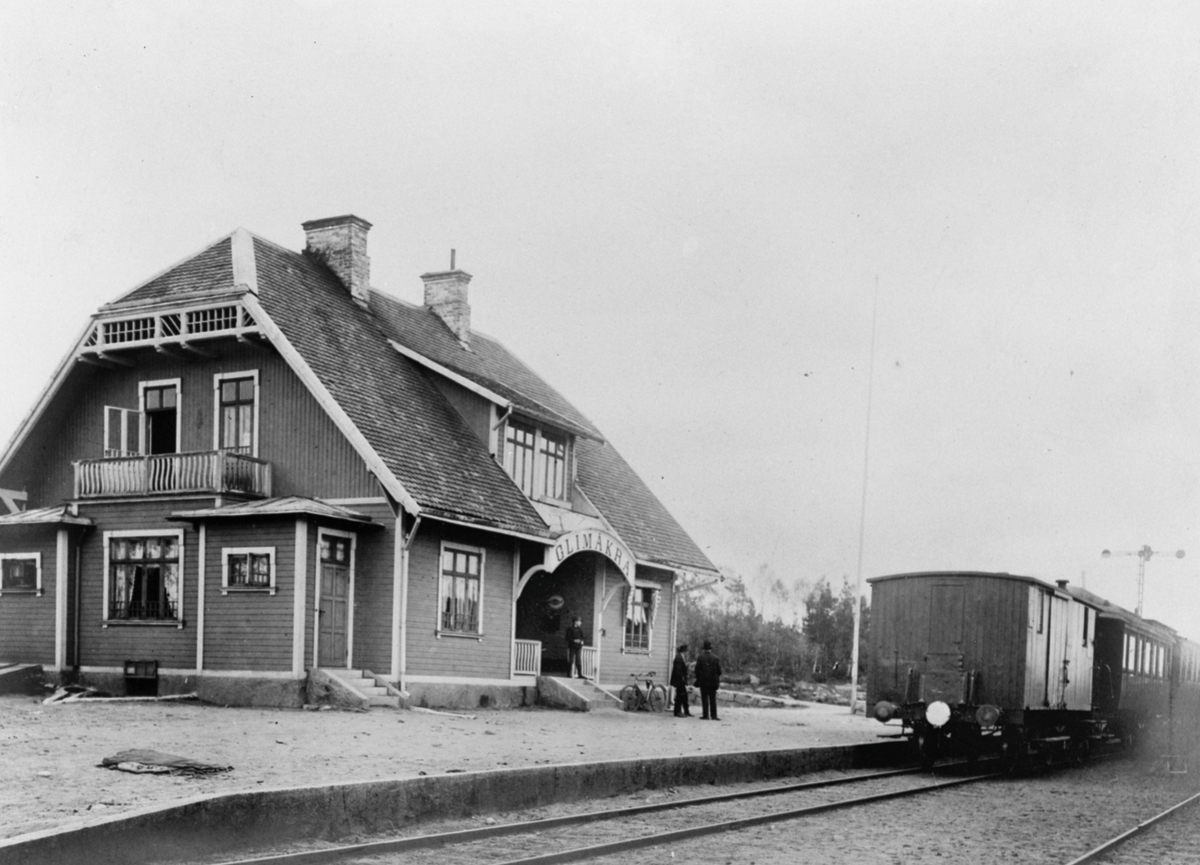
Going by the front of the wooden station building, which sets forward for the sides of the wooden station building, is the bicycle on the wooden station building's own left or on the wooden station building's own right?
on the wooden station building's own left

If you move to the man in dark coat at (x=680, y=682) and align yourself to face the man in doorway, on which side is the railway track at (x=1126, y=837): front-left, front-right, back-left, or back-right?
back-left

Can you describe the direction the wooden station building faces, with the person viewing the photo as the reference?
facing the viewer and to the right of the viewer

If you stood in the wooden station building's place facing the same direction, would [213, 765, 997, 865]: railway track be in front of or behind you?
in front

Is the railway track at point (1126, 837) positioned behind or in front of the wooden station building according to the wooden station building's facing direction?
in front
